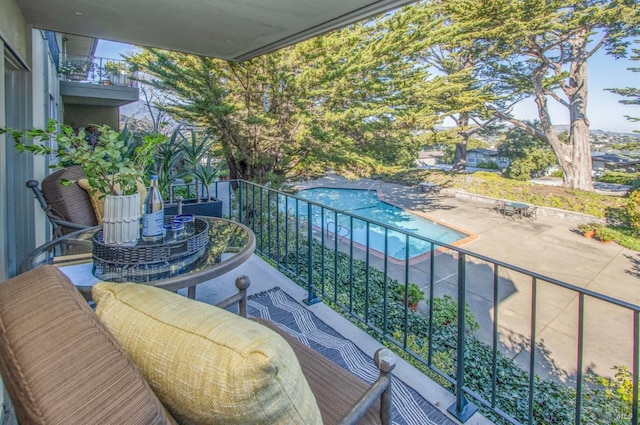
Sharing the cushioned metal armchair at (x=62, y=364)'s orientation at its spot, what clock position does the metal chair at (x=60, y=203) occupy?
The metal chair is roughly at 10 o'clock from the cushioned metal armchair.

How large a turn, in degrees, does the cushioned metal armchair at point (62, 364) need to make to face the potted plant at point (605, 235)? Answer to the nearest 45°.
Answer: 0° — it already faces it

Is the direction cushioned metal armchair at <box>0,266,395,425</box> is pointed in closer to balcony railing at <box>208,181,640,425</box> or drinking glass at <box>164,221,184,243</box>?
the balcony railing

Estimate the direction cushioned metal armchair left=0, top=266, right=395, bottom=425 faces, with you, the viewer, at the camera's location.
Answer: facing away from the viewer and to the right of the viewer

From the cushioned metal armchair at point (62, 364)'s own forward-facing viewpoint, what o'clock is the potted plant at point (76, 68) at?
The potted plant is roughly at 10 o'clock from the cushioned metal armchair.
